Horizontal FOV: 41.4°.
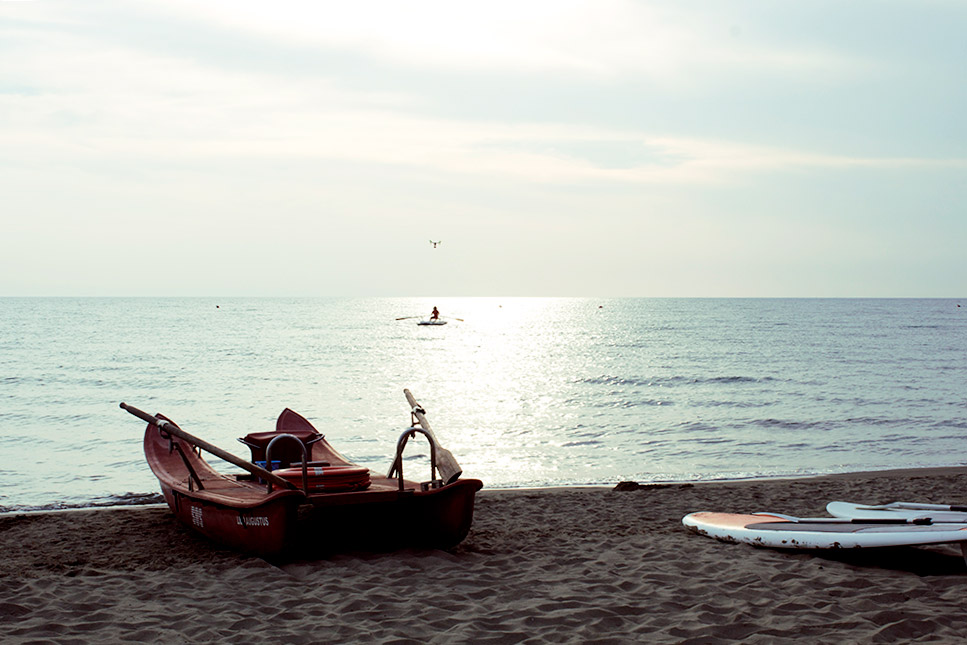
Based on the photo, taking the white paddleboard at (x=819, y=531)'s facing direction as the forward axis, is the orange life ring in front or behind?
in front

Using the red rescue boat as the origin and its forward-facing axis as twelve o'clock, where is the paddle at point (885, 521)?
The paddle is roughly at 5 o'clock from the red rescue boat.

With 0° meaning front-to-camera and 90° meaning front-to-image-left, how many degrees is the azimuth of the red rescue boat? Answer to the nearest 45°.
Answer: approximately 135°

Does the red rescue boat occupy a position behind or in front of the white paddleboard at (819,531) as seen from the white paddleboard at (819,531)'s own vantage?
in front

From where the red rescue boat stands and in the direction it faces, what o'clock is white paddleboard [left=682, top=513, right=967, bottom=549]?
The white paddleboard is roughly at 5 o'clock from the red rescue boat.

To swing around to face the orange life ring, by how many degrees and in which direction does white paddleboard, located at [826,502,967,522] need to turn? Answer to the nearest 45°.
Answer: approximately 45° to its left

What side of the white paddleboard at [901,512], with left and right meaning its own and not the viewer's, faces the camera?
left

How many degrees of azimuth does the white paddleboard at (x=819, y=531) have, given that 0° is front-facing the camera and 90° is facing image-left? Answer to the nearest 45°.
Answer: approximately 90°

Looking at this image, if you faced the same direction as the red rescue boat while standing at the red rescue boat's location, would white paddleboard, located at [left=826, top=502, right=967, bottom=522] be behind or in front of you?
behind
